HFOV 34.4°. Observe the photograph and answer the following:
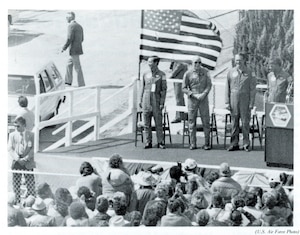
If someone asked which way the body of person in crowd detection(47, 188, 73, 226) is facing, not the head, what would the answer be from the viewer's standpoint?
away from the camera

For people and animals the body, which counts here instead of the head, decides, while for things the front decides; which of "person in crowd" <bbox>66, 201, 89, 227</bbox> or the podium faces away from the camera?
the person in crowd

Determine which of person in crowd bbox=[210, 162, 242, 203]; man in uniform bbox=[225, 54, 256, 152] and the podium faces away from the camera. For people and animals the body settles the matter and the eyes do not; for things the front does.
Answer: the person in crowd

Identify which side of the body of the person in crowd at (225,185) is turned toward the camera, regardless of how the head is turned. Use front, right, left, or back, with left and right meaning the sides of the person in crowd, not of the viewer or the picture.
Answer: back

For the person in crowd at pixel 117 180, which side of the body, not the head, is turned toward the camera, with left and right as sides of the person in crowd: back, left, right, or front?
back

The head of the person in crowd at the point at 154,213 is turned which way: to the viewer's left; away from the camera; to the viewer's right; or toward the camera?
away from the camera

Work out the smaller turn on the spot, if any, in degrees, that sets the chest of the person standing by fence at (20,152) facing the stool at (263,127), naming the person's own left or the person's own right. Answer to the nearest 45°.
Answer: approximately 90° to the person's own left

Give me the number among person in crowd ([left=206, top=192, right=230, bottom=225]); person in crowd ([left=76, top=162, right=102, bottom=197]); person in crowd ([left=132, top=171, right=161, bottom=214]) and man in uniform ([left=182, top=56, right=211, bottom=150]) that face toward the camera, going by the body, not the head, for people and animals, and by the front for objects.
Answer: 1

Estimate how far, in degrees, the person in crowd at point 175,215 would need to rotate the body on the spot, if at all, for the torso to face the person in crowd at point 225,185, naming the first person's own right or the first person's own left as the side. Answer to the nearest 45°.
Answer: approximately 45° to the first person's own right

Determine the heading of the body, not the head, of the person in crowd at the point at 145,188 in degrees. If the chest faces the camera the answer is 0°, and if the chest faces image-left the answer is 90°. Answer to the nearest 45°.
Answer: approximately 180°

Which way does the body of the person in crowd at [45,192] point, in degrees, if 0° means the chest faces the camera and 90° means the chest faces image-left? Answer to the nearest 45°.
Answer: approximately 180°

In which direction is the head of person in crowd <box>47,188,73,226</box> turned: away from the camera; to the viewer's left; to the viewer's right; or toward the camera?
away from the camera

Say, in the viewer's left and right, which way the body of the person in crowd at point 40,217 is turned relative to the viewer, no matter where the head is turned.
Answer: facing away from the viewer

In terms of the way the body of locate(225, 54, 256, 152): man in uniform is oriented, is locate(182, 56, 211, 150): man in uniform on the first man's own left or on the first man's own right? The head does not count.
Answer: on the first man's own right

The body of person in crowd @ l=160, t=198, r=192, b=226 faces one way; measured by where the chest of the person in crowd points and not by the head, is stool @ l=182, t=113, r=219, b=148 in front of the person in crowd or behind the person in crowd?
in front
